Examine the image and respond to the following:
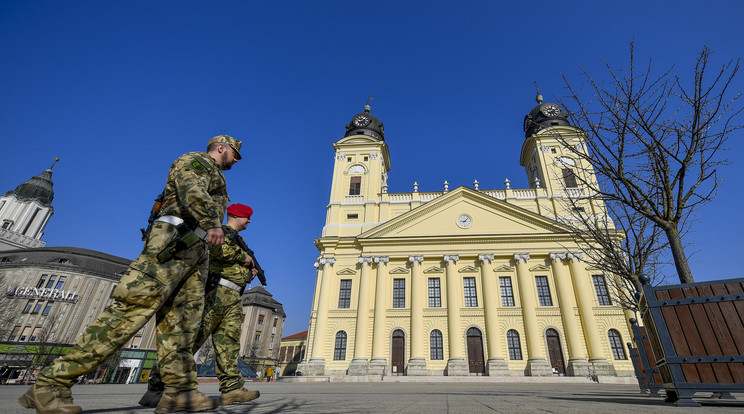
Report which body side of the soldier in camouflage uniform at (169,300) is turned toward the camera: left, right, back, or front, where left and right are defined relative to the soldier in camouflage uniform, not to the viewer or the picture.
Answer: right

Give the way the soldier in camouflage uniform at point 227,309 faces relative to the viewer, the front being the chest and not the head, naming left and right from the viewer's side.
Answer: facing to the right of the viewer

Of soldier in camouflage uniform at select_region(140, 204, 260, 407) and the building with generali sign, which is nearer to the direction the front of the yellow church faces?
the soldier in camouflage uniform

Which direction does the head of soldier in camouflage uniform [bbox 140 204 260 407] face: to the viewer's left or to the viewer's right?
to the viewer's right

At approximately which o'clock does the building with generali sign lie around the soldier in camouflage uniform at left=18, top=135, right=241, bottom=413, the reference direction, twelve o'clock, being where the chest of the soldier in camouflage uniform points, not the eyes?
The building with generali sign is roughly at 9 o'clock from the soldier in camouflage uniform.

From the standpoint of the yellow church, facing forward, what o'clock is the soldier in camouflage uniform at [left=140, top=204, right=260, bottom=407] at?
The soldier in camouflage uniform is roughly at 12 o'clock from the yellow church.

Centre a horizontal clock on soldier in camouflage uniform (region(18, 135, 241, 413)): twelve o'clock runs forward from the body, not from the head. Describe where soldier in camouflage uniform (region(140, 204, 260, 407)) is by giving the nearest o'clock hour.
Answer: soldier in camouflage uniform (region(140, 204, 260, 407)) is roughly at 10 o'clock from soldier in camouflage uniform (region(18, 135, 241, 413)).

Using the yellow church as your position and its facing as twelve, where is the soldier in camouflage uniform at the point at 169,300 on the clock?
The soldier in camouflage uniform is roughly at 12 o'clock from the yellow church.

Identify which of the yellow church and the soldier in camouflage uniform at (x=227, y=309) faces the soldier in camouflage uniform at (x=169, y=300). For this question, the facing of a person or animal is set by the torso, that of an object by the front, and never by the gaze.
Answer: the yellow church

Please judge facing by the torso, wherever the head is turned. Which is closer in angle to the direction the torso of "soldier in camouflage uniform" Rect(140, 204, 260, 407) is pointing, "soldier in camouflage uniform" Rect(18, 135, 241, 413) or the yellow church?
the yellow church
